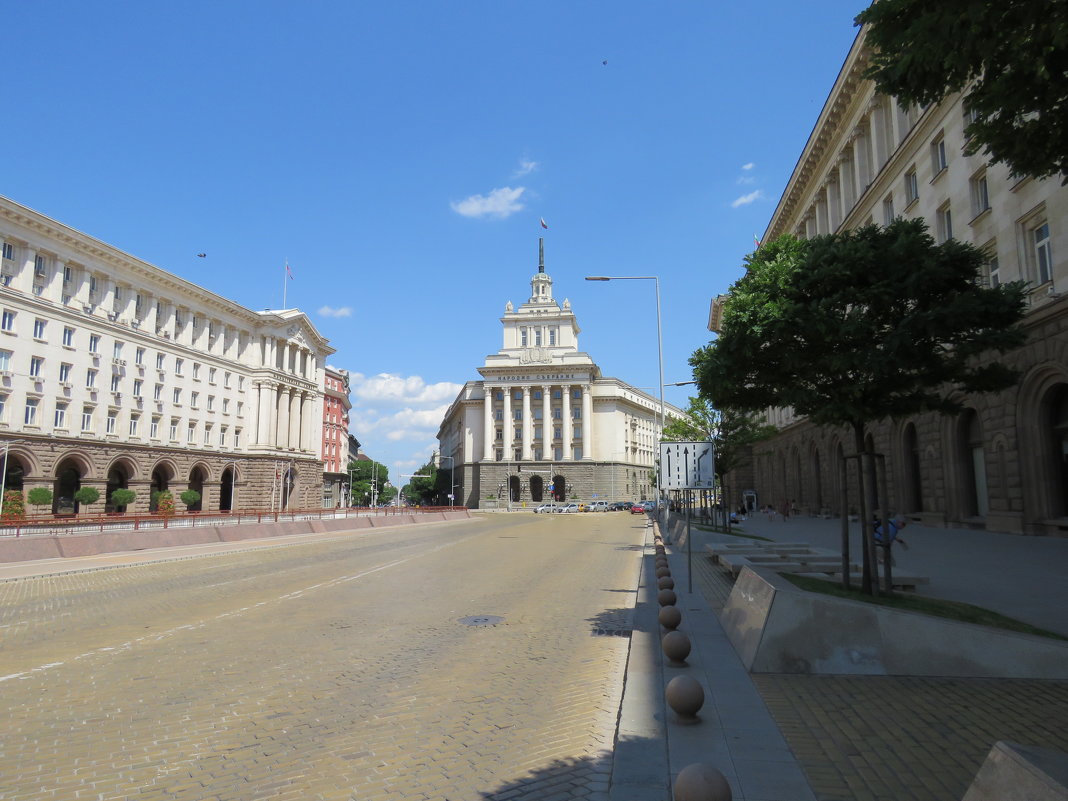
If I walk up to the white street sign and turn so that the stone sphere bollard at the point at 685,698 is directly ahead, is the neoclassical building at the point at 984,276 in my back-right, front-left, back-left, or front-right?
back-left

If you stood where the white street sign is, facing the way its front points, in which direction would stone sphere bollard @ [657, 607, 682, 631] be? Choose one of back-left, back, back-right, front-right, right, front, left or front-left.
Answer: front

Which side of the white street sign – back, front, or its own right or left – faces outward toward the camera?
front

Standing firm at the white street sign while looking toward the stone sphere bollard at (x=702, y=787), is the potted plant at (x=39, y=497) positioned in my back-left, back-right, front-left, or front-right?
back-right

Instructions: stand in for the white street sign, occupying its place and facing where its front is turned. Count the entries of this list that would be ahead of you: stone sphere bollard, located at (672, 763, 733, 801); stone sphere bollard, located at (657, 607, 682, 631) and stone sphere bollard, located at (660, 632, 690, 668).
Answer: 3

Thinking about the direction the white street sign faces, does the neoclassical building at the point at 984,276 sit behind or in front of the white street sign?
behind

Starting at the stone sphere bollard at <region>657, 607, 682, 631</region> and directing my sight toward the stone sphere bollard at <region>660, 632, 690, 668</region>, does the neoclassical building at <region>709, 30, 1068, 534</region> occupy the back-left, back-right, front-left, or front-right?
back-left

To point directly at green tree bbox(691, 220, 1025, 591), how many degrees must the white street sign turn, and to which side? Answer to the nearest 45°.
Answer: approximately 45° to its left

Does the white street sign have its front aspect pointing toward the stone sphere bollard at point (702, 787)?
yes

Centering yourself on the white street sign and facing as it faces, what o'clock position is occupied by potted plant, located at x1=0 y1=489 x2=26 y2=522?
The potted plant is roughly at 4 o'clock from the white street sign.

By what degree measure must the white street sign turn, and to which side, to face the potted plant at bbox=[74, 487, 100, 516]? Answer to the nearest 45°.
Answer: approximately 135° to its right

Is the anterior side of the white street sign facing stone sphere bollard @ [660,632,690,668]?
yes

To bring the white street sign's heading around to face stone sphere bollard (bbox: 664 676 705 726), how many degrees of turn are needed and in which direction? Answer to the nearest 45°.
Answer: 0° — it already faces it

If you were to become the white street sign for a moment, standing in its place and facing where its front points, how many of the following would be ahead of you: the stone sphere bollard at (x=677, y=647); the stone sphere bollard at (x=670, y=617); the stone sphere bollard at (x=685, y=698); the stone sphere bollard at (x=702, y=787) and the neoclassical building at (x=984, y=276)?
4

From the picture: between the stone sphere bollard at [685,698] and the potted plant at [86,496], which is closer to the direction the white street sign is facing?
the stone sphere bollard
